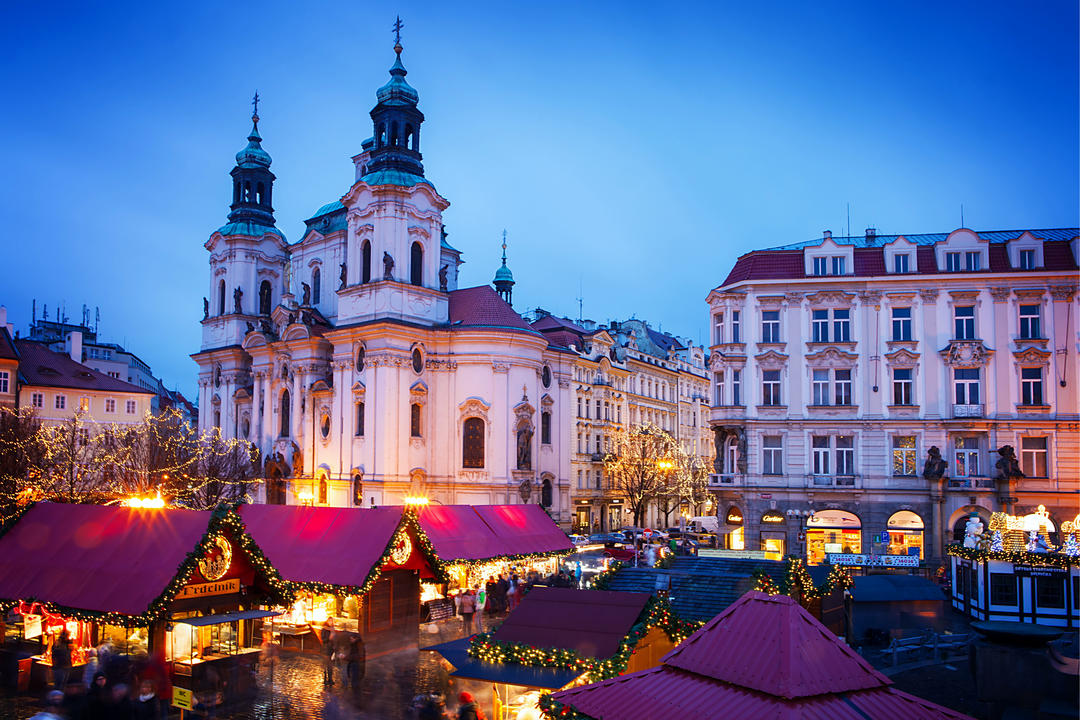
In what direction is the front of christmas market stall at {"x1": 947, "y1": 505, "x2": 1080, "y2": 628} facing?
toward the camera

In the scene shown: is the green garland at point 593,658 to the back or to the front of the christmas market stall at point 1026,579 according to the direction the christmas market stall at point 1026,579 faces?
to the front

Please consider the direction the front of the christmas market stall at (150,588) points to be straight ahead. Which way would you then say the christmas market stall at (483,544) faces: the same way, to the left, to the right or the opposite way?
the same way

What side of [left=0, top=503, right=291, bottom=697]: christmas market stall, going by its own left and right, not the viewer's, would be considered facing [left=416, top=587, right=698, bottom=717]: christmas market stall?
front

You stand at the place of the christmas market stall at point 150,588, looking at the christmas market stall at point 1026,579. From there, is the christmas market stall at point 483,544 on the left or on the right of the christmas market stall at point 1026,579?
left

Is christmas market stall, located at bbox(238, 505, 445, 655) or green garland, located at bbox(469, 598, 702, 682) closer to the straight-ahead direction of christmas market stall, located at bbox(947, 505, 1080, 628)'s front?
the green garland

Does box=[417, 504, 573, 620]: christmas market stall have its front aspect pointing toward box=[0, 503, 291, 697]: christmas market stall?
no

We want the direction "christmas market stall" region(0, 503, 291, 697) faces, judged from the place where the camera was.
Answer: facing the viewer and to the right of the viewer

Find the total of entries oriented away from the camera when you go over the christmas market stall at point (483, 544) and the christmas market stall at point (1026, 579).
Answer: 0

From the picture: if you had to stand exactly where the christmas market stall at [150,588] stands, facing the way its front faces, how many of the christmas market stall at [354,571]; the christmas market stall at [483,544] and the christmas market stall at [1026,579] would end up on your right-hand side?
0

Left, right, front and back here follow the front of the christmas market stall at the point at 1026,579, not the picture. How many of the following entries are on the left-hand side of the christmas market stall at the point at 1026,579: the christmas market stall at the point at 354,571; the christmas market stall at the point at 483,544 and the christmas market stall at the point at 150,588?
0

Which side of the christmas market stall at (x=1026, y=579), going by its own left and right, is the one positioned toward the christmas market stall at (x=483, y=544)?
right

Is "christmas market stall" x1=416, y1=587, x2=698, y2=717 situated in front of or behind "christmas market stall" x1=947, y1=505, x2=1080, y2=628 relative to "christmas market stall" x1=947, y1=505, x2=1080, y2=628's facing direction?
in front

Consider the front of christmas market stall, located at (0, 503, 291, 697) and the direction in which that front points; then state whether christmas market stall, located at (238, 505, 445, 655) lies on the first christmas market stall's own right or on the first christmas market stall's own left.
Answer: on the first christmas market stall's own left

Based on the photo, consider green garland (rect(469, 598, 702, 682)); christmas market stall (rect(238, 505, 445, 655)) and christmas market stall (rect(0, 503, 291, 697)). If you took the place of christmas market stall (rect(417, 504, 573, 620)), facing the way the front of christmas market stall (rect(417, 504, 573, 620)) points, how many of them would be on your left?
0

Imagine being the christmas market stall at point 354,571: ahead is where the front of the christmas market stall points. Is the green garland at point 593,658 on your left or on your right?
on your left

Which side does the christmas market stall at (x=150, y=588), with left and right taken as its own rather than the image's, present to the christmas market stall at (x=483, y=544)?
left

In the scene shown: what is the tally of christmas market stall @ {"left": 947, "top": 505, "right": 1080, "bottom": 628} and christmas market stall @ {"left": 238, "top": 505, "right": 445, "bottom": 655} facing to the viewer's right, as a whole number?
0
